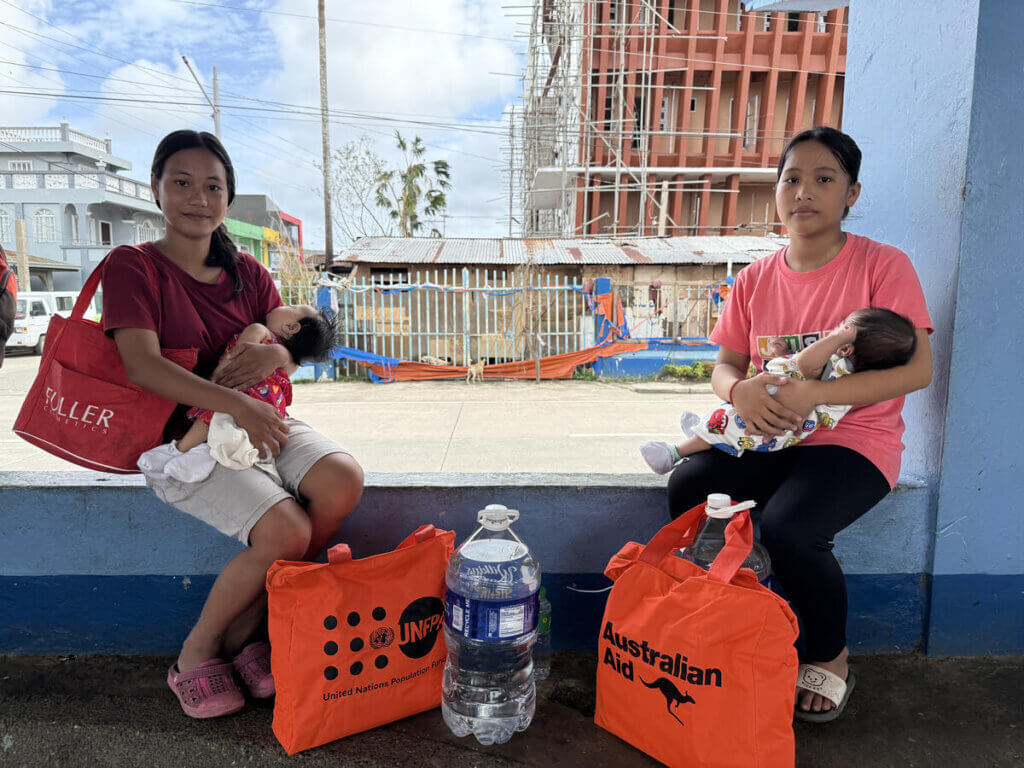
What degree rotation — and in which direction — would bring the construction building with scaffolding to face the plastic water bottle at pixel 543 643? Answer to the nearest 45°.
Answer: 0° — it already faces it

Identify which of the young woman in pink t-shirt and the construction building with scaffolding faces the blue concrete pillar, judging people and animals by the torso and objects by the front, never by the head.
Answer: the construction building with scaffolding

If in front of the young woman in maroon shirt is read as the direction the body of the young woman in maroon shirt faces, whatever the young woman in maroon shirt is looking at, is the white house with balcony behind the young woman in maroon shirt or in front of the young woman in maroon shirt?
behind

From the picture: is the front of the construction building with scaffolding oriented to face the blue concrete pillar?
yes

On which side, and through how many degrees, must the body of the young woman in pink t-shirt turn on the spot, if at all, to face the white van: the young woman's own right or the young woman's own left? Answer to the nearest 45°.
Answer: approximately 90° to the young woman's own right

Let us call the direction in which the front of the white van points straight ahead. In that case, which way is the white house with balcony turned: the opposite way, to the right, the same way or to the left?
to the left
